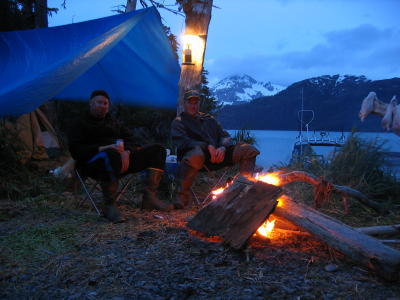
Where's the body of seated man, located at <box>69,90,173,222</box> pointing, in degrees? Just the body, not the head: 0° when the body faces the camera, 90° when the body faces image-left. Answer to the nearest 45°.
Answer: approximately 315°

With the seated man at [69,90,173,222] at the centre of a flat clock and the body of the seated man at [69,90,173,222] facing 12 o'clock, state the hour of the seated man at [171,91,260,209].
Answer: the seated man at [171,91,260,209] is roughly at 10 o'clock from the seated man at [69,90,173,222].

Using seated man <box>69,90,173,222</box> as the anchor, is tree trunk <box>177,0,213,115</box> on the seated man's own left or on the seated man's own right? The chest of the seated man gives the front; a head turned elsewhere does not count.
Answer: on the seated man's own left

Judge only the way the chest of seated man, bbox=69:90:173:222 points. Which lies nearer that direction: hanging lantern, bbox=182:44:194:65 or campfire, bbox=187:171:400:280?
the campfire

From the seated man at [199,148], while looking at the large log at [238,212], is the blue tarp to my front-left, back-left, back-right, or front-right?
back-right

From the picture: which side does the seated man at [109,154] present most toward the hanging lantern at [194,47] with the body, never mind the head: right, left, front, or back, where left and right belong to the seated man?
left

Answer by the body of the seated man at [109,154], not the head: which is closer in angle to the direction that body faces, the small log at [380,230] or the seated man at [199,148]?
the small log

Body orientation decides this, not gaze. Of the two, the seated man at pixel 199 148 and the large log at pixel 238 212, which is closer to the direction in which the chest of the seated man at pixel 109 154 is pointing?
the large log
